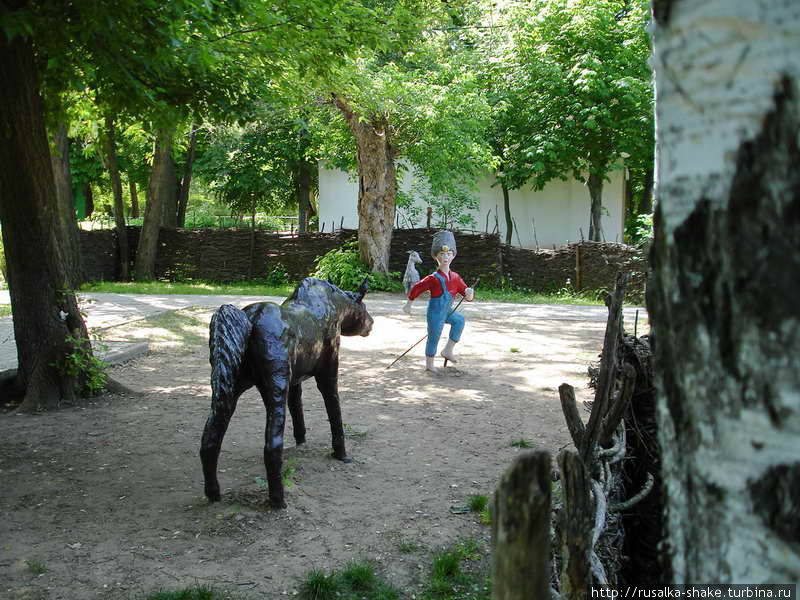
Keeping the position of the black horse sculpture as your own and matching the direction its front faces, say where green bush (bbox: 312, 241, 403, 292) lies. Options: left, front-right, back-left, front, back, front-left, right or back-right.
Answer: front-left

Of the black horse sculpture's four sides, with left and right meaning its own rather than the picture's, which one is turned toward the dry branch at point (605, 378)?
right

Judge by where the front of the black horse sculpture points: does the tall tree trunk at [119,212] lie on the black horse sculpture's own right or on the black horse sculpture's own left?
on the black horse sculpture's own left

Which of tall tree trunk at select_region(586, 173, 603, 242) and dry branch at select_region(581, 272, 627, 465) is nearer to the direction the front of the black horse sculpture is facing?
the tall tree trunk

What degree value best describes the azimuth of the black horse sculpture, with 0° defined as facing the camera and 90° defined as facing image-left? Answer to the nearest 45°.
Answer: approximately 225°

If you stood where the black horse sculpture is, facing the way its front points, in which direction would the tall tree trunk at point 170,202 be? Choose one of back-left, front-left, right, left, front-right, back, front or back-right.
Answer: front-left

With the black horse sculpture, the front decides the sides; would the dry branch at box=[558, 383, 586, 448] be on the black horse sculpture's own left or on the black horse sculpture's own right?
on the black horse sculpture's own right

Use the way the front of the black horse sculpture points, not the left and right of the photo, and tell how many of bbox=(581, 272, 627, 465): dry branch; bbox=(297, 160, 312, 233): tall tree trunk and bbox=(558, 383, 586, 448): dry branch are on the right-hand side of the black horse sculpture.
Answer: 2

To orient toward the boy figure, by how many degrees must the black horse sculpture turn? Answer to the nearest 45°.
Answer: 0° — it already faces it

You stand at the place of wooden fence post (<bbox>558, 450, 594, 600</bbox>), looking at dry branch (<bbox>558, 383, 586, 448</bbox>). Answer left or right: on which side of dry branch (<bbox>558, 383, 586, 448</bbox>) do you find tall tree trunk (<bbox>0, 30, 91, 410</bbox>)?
left

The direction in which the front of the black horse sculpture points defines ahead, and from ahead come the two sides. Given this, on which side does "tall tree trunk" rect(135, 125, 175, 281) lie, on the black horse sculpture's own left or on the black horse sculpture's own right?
on the black horse sculpture's own left

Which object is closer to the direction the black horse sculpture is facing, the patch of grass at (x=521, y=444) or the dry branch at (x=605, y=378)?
the patch of grass

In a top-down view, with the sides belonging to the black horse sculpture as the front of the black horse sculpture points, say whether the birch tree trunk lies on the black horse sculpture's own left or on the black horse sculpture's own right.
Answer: on the black horse sculpture's own right

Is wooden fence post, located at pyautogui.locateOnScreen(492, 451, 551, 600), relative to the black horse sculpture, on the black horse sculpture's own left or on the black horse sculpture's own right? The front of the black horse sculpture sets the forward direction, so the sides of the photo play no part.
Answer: on the black horse sculpture's own right
